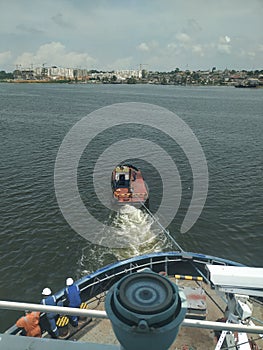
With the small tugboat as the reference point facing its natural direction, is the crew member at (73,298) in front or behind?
behind

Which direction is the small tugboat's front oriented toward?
away from the camera
